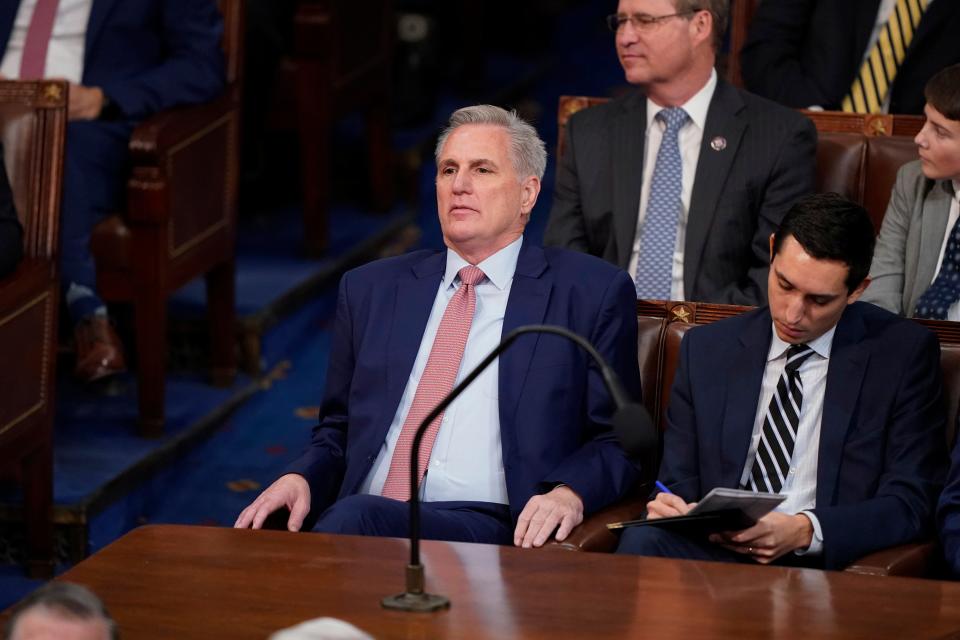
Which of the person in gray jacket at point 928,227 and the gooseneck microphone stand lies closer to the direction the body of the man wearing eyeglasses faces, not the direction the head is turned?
the gooseneck microphone stand

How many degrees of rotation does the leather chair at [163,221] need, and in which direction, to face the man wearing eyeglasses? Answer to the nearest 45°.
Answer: approximately 90° to its left

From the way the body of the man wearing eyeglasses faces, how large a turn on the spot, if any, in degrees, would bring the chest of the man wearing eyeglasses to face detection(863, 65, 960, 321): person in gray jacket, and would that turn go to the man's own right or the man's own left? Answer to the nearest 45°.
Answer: approximately 90° to the man's own left

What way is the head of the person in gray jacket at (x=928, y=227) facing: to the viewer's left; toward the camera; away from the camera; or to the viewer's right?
to the viewer's left

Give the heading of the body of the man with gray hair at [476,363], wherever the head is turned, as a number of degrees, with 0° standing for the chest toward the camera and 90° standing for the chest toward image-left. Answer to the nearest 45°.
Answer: approximately 45°

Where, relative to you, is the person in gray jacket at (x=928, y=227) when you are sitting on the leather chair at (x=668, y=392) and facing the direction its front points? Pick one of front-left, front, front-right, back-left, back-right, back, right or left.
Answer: back

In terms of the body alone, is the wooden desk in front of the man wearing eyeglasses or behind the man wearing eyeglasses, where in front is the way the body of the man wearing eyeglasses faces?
in front

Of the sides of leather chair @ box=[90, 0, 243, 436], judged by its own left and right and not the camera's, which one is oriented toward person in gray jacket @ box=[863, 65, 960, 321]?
left

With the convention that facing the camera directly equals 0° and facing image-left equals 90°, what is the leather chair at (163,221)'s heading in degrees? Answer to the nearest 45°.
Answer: approximately 45°
